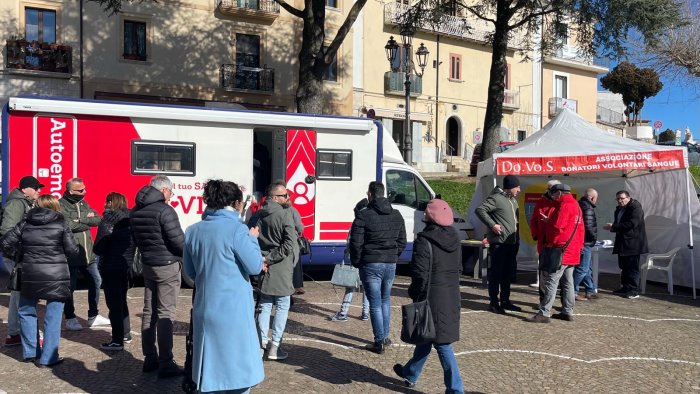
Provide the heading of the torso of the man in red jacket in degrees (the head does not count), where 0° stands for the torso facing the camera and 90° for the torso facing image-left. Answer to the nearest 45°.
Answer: approximately 90°

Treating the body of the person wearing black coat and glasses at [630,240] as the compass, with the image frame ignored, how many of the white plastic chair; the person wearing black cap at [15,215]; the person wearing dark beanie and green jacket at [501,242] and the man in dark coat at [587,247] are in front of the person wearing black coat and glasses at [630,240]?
3

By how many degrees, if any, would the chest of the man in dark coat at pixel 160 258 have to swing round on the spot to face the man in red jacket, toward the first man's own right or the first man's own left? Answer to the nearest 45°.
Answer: approximately 45° to the first man's own right

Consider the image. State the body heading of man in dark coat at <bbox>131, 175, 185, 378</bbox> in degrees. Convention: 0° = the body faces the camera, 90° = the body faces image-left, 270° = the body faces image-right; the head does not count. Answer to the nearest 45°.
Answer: approximately 225°

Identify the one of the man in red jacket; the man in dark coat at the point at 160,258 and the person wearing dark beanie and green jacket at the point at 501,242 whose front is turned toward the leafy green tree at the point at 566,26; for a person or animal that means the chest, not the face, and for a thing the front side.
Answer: the man in dark coat

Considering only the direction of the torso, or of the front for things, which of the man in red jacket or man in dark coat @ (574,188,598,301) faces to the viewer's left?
the man in red jacket

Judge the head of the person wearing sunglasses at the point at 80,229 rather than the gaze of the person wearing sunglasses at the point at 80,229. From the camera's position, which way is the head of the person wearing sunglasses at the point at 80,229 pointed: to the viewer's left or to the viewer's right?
to the viewer's right

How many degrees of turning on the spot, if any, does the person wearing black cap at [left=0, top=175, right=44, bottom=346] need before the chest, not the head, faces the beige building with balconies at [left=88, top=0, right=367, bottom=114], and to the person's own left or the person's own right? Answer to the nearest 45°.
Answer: approximately 45° to the person's own left

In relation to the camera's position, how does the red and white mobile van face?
facing to the right of the viewer
